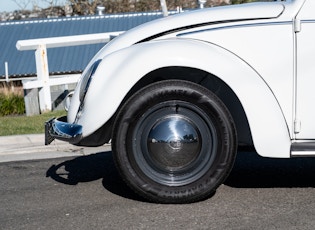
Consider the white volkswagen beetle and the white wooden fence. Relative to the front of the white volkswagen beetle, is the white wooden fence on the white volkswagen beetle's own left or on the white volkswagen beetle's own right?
on the white volkswagen beetle's own right

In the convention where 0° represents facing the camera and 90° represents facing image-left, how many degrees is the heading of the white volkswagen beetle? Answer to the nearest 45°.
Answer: approximately 90°
